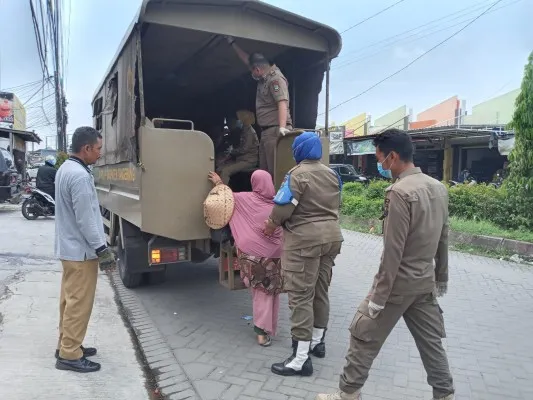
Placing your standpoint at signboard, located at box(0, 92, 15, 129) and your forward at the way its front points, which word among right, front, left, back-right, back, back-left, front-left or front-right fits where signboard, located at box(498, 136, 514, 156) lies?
front-left

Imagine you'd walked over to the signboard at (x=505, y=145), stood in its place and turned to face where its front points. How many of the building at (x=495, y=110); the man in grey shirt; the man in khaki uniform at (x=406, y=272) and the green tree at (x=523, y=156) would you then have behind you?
1

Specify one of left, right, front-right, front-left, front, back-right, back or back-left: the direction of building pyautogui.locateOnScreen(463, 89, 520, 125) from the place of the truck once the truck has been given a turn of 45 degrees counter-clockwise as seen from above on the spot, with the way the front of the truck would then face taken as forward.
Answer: back-right

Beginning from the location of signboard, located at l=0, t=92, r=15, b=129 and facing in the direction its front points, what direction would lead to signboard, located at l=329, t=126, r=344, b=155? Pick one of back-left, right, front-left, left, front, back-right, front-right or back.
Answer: front-left

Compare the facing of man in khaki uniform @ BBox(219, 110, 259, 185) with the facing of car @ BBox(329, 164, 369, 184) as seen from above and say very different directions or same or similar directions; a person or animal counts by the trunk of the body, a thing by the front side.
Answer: very different directions

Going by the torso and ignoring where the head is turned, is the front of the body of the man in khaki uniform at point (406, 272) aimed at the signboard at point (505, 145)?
no

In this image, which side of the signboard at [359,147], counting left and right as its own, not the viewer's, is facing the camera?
front

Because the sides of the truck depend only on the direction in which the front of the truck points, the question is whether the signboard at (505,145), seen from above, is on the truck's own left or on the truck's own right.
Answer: on the truck's own right

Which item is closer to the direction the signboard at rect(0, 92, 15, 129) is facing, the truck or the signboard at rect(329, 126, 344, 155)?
the truck

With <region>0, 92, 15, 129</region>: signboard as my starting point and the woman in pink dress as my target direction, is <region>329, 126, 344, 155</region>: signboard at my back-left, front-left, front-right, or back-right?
front-left

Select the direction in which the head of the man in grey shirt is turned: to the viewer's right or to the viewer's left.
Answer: to the viewer's right
